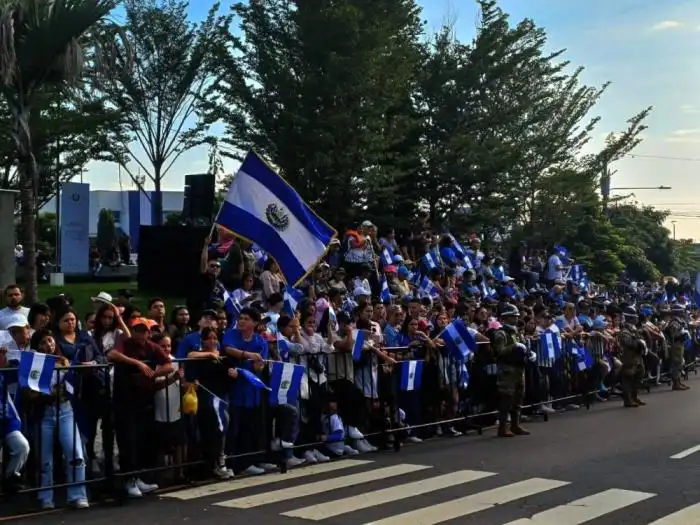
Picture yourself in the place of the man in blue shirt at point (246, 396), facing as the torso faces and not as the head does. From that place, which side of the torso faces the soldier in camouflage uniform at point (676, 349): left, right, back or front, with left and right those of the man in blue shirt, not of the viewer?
left

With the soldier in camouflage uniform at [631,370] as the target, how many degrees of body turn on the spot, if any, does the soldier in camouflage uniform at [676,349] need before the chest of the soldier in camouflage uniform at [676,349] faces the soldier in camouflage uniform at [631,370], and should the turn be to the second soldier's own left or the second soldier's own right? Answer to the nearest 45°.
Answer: approximately 90° to the second soldier's own right

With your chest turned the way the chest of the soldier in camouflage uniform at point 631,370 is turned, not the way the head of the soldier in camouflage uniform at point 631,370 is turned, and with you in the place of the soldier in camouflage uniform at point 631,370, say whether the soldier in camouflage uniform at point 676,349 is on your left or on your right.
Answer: on your left
